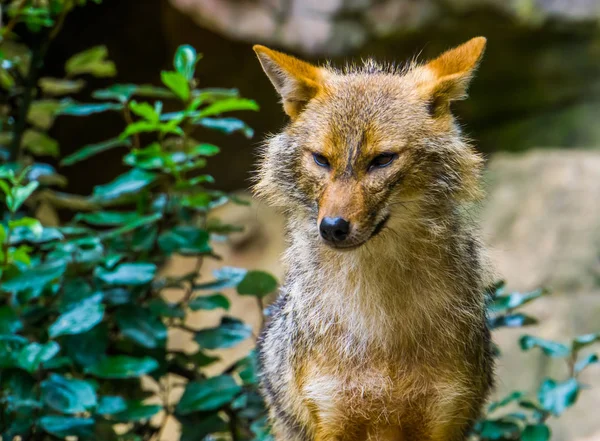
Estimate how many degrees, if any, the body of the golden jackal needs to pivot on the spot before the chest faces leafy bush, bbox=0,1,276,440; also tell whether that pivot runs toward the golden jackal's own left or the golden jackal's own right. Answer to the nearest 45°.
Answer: approximately 90° to the golden jackal's own right

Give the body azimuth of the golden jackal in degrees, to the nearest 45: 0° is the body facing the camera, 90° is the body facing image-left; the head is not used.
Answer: approximately 0°

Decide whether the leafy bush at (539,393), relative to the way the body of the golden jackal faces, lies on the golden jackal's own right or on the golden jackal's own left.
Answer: on the golden jackal's own left
